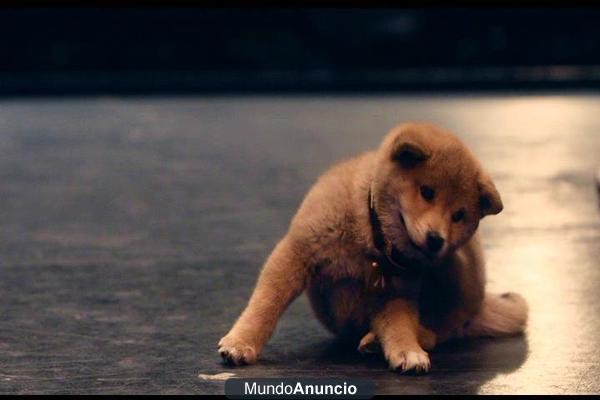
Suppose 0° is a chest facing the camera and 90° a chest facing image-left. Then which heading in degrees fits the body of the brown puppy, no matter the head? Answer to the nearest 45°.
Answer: approximately 0°
